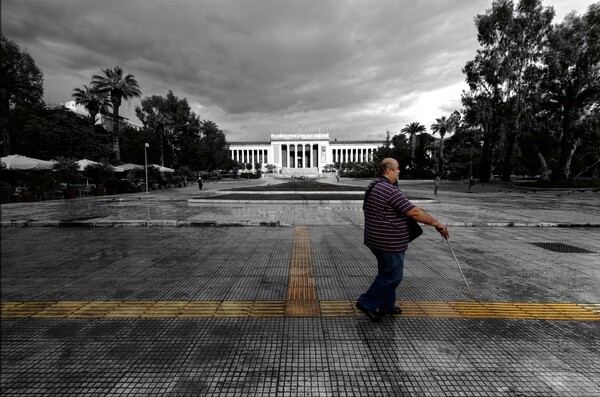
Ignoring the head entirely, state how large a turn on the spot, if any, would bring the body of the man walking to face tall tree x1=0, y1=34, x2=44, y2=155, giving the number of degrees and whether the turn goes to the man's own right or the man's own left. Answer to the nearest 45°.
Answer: approximately 135° to the man's own left

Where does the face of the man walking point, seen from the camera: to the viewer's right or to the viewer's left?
to the viewer's right

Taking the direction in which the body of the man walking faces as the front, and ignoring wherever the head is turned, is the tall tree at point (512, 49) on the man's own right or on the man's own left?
on the man's own left

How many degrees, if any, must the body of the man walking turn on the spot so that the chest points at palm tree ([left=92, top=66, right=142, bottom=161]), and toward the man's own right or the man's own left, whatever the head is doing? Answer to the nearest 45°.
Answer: approximately 135° to the man's own left

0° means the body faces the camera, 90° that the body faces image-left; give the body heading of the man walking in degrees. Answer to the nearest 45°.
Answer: approximately 270°
